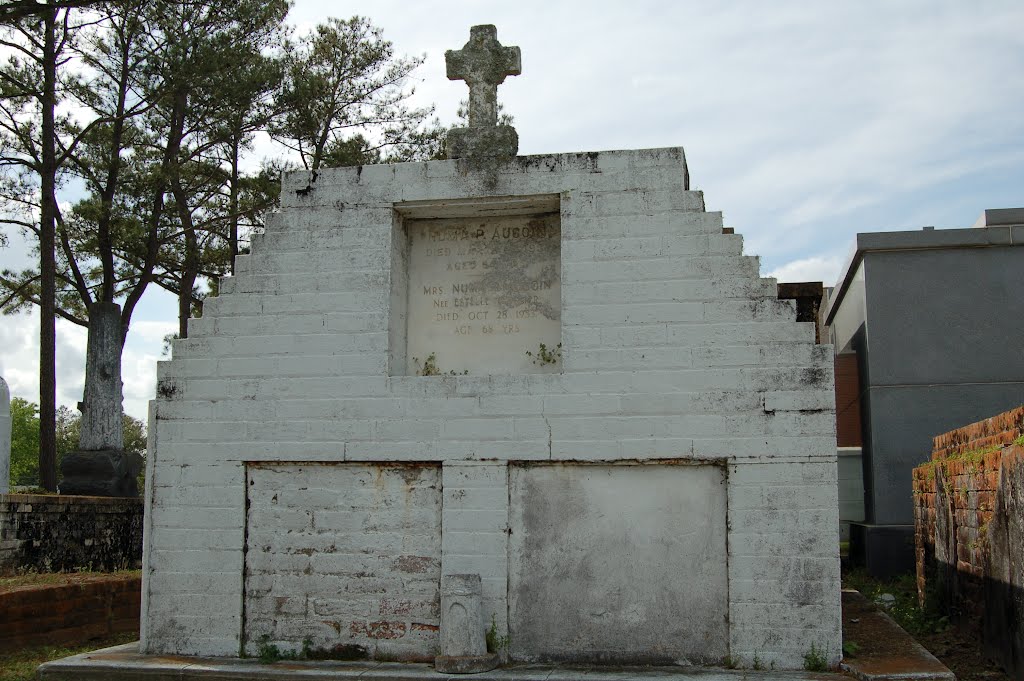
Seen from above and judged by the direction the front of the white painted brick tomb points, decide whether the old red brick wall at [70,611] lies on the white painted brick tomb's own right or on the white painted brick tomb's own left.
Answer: on the white painted brick tomb's own right

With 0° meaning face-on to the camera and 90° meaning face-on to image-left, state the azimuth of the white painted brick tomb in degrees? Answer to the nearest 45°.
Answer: approximately 0°

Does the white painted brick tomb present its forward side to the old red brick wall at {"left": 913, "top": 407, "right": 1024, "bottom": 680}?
no

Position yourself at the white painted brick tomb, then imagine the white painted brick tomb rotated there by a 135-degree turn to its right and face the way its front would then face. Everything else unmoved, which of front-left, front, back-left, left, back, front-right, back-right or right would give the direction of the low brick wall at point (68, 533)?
front

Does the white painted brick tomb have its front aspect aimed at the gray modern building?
no

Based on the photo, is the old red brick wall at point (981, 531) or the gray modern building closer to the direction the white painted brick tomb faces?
the old red brick wall
